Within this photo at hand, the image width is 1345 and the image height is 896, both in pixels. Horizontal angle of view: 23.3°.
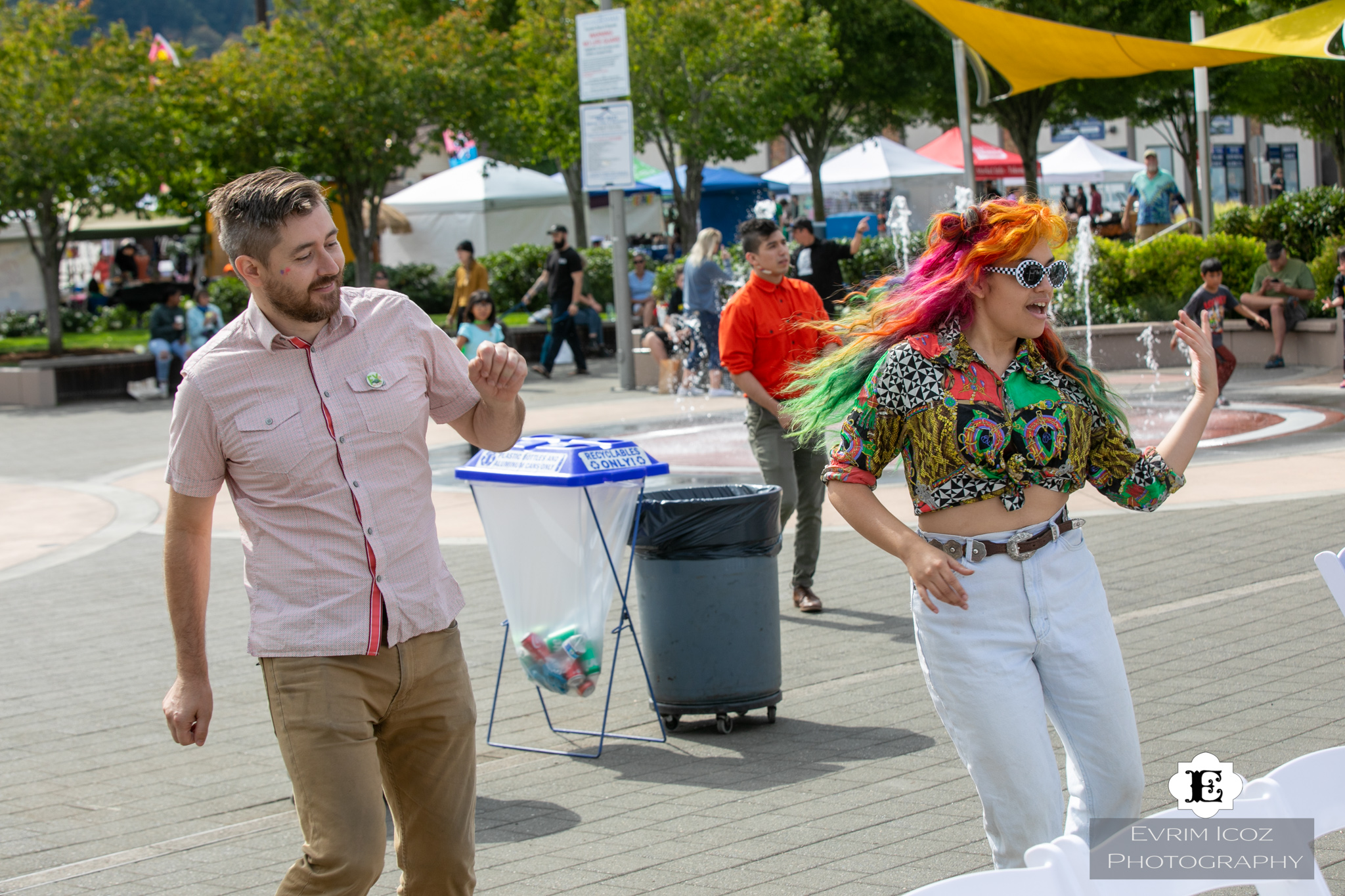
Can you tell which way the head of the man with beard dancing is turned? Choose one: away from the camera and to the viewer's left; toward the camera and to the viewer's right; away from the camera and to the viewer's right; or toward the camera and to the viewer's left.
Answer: toward the camera and to the viewer's right

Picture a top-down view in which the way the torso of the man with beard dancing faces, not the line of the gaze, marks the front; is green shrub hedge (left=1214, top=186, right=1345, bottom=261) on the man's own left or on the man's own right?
on the man's own left

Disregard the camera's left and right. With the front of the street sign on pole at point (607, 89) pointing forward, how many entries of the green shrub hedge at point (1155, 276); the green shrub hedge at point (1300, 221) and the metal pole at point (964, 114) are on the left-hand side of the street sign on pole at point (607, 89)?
3

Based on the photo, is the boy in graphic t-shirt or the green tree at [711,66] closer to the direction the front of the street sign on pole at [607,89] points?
the boy in graphic t-shirt

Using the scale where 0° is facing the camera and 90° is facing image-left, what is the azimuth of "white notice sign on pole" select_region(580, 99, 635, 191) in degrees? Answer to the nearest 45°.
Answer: approximately 0°

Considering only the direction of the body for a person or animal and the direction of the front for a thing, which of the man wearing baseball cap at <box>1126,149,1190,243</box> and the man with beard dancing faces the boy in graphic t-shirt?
the man wearing baseball cap

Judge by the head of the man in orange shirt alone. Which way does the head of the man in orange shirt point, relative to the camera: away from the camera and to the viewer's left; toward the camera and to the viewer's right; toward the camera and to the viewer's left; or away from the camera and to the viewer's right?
toward the camera and to the viewer's right

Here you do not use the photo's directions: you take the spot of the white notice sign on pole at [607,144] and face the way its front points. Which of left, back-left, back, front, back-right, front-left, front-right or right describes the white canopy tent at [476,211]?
back

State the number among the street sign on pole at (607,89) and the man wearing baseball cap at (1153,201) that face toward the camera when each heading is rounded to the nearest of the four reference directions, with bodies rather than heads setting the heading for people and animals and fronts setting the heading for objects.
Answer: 2
